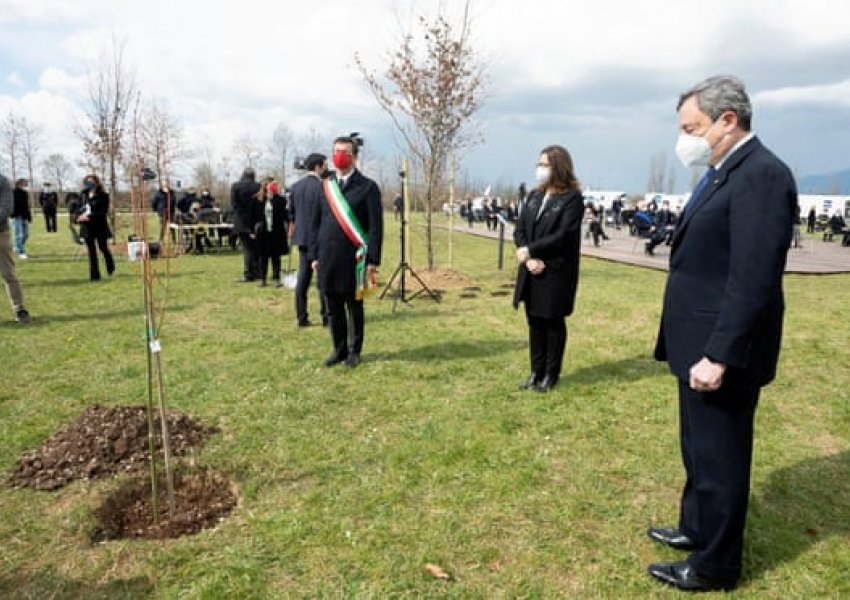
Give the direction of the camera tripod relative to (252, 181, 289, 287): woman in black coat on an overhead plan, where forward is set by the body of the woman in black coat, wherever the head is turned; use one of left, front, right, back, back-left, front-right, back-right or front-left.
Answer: front-left

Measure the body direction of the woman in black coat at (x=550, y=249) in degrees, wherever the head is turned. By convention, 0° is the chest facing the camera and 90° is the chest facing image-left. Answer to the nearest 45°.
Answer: approximately 45°

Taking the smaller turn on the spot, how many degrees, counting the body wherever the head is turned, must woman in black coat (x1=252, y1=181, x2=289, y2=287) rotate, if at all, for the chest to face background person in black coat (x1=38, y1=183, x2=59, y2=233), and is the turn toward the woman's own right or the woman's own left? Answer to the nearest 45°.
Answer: approximately 135° to the woman's own right

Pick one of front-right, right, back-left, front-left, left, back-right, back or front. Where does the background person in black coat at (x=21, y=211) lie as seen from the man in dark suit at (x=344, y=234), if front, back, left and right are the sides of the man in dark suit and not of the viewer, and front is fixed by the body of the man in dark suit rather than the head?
right

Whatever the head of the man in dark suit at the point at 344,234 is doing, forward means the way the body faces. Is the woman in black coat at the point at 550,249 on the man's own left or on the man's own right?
on the man's own left

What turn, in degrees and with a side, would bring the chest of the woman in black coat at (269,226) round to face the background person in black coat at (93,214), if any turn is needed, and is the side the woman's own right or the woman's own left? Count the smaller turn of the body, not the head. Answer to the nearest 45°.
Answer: approximately 90° to the woman's own right

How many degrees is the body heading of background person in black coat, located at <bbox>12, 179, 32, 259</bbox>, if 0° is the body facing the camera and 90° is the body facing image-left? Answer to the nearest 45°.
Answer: approximately 270°

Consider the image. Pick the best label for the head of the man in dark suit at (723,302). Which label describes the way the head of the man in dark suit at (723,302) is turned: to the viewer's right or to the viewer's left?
to the viewer's left

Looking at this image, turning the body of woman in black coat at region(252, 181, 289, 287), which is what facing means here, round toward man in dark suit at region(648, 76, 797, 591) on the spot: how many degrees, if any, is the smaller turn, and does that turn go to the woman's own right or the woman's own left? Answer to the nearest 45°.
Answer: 0° — they already face them

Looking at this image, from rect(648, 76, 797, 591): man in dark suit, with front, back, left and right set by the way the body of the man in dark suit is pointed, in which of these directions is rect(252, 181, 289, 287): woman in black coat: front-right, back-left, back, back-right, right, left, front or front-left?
front-right

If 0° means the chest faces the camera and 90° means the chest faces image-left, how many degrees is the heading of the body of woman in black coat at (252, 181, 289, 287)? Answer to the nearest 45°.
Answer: approximately 0°

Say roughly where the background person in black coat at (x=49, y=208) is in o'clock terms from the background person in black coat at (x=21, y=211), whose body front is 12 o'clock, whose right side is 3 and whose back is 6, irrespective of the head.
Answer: the background person in black coat at (x=49, y=208) is roughly at 9 o'clock from the background person in black coat at (x=21, y=211).

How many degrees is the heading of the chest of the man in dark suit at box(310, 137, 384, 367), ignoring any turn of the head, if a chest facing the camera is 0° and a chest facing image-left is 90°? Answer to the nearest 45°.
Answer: approximately 45°

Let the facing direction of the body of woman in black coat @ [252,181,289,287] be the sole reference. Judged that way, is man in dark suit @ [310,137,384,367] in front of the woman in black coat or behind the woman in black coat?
in front

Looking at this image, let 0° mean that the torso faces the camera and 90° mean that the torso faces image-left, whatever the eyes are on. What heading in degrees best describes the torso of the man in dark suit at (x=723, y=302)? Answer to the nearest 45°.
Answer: approximately 90°
